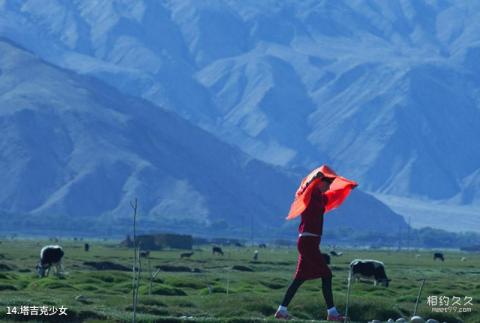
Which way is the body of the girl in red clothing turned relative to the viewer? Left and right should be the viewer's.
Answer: facing to the right of the viewer
